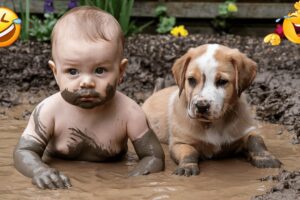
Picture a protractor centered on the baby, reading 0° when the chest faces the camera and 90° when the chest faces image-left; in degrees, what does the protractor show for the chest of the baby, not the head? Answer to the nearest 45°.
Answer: approximately 0°

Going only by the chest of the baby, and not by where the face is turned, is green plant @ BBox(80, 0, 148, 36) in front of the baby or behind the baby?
behind

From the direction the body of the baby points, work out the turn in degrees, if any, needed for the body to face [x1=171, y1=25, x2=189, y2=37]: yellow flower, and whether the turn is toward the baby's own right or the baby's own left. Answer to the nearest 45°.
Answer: approximately 180°

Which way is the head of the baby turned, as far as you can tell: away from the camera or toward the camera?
toward the camera

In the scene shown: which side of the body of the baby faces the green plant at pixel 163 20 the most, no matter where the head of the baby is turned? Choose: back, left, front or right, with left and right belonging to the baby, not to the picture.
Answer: back

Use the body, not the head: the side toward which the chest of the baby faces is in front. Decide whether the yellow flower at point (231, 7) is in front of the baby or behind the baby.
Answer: behind

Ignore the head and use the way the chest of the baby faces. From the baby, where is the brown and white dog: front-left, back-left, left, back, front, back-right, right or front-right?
left

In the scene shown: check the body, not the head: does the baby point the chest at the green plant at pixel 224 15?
no

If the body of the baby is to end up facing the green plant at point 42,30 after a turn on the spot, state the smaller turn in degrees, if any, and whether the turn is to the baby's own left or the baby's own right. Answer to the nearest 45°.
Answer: approximately 180°

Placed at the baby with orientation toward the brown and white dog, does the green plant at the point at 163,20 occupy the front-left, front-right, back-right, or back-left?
front-left
